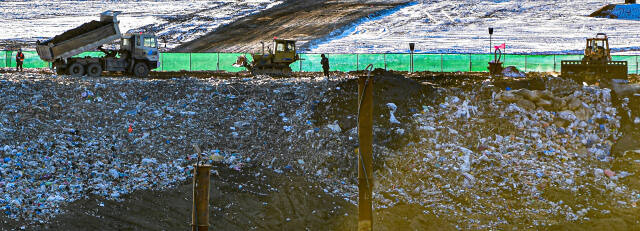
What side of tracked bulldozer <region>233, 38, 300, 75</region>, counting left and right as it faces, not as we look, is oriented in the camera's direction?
left

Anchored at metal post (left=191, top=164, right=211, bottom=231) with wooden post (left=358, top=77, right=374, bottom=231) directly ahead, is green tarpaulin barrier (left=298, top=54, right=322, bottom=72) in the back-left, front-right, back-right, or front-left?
front-left

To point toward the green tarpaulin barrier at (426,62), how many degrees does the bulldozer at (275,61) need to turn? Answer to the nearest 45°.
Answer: approximately 135° to its right

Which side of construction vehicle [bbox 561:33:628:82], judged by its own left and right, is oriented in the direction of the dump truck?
right

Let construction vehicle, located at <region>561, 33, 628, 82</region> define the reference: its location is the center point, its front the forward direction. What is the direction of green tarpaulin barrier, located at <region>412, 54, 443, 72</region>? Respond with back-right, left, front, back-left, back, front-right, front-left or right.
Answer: back-right

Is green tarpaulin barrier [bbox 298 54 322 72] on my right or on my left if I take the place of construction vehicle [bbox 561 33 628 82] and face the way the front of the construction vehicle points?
on my right

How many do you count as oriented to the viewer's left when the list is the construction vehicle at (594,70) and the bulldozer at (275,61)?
1

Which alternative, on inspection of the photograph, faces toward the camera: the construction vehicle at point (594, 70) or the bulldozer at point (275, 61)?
the construction vehicle

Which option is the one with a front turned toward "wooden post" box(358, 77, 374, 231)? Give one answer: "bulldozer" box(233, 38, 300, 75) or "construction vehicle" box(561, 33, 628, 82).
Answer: the construction vehicle

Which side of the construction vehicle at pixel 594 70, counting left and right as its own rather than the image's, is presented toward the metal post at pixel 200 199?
front

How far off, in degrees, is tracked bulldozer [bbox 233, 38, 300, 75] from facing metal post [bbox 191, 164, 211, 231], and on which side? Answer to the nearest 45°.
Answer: approximately 90° to its left

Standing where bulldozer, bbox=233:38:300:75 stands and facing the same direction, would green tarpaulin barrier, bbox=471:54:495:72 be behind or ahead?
behind

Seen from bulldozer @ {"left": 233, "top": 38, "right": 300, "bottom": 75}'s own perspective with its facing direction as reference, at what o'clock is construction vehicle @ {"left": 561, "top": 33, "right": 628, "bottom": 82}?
The construction vehicle is roughly at 7 o'clock from the bulldozer.

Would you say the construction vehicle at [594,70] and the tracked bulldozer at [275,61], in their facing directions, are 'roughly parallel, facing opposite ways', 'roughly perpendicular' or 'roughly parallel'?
roughly perpendicular

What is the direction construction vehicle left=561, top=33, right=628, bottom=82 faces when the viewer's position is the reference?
facing the viewer
